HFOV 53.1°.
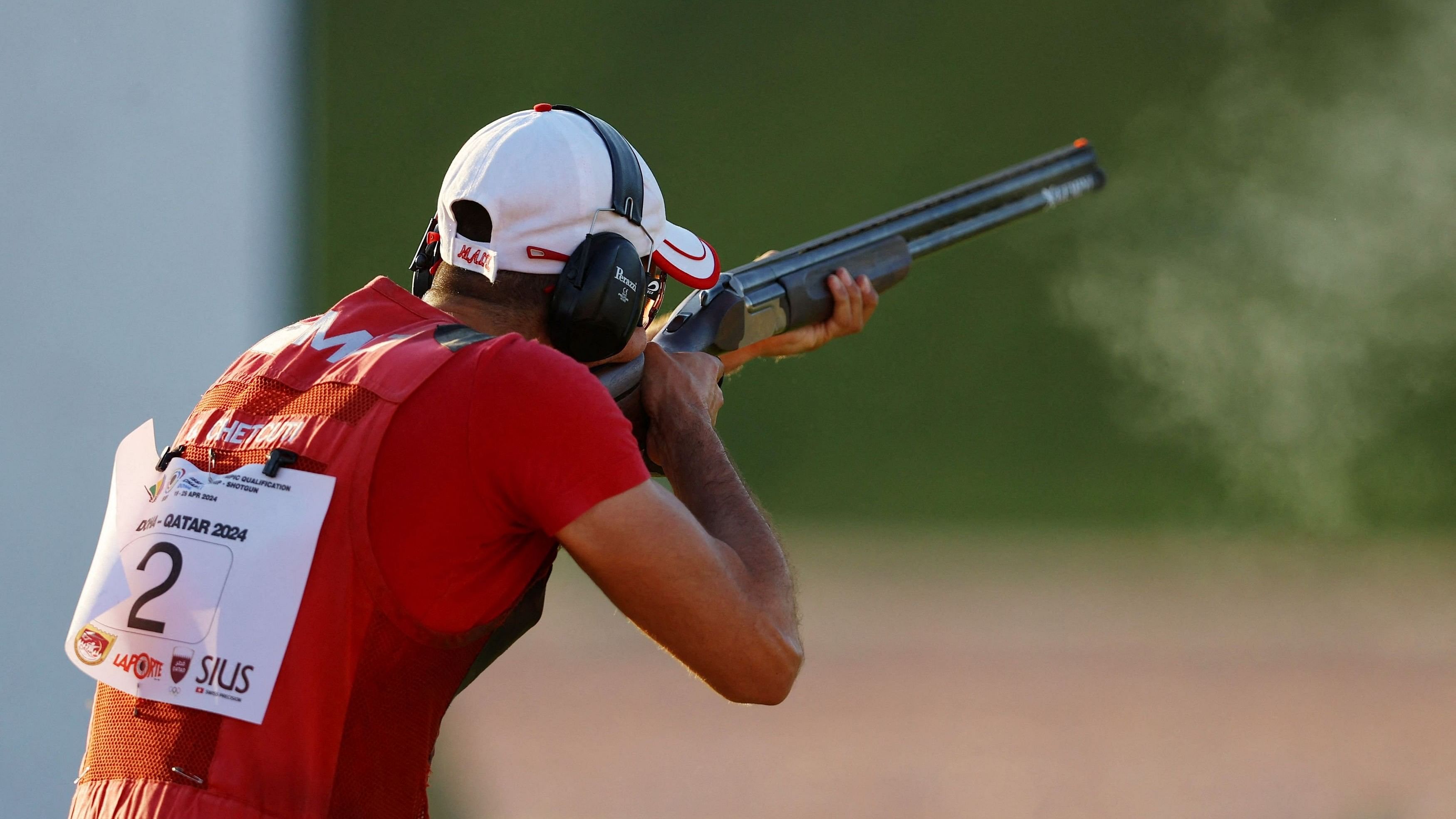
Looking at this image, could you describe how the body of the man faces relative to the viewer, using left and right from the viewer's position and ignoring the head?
facing away from the viewer and to the right of the viewer
